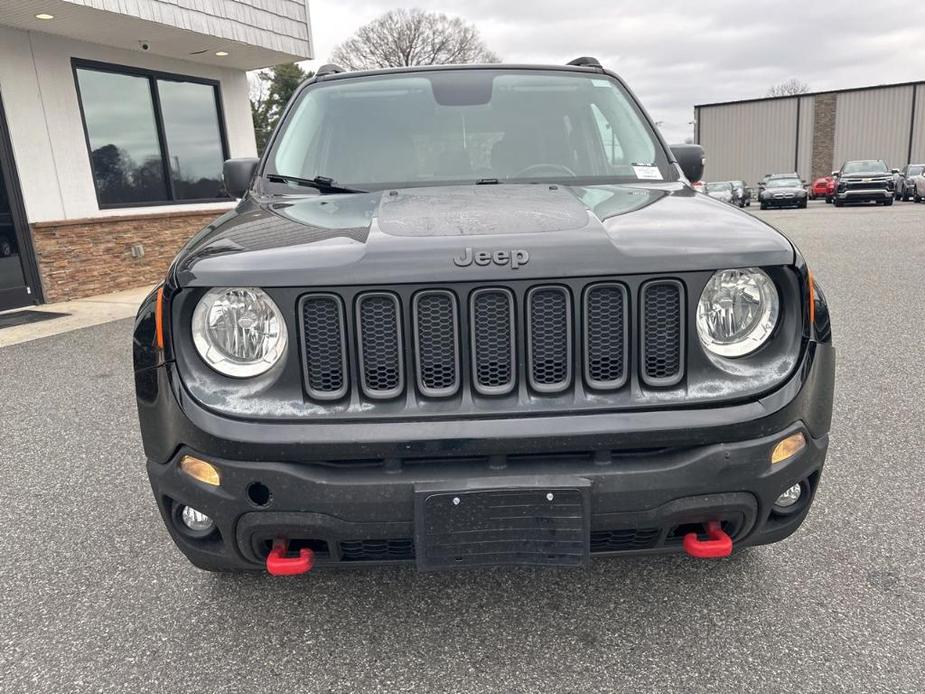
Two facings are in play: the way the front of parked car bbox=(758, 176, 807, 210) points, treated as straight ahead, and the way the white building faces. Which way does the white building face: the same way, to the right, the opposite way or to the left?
to the left

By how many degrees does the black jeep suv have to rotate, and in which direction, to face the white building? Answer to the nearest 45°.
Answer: approximately 135° to its right

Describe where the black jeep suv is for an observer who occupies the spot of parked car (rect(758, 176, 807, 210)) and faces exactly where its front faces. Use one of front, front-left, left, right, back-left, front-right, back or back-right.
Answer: front

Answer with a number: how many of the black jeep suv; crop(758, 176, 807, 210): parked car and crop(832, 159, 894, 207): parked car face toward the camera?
3

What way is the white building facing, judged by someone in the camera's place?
facing the viewer and to the right of the viewer

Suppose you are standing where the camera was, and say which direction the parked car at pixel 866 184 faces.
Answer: facing the viewer

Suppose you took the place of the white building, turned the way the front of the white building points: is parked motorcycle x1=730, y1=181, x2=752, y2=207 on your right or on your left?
on your left

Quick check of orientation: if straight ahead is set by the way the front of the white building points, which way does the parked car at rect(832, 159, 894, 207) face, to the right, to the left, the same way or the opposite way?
to the right

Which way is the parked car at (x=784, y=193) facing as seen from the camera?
toward the camera

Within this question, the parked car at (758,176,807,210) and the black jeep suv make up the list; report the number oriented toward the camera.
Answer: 2

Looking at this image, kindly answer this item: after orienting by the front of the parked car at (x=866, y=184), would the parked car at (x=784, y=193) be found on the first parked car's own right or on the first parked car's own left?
on the first parked car's own right

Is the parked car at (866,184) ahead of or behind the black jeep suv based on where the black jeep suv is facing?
behind

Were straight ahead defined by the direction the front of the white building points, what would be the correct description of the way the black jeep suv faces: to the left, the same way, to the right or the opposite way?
to the right
